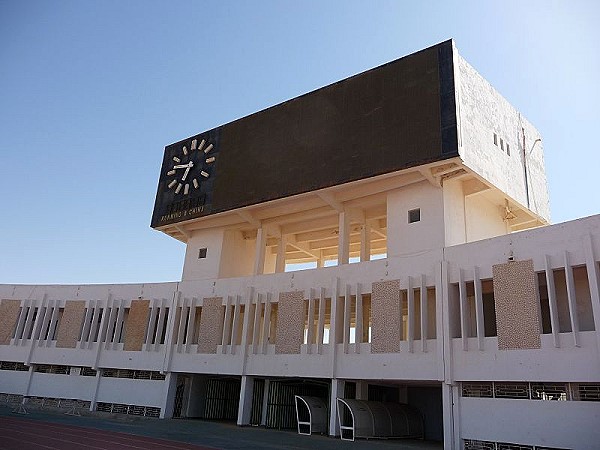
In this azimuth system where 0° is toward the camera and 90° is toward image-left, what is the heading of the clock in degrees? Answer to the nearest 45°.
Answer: approximately 45°

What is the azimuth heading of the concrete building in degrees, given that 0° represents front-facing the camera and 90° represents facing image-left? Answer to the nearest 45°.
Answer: approximately 45°
